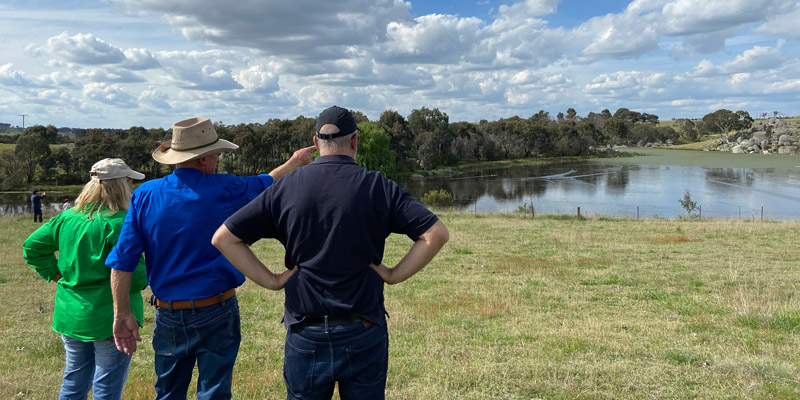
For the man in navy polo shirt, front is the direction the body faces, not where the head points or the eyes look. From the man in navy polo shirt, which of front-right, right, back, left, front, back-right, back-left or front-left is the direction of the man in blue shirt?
front-left

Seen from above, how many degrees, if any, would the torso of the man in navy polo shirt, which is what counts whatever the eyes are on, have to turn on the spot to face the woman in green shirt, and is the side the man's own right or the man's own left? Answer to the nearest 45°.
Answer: approximately 45° to the man's own left

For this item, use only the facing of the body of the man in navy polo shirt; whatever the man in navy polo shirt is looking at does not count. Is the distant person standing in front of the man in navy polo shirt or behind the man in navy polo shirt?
in front

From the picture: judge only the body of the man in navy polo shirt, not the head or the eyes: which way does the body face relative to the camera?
away from the camera

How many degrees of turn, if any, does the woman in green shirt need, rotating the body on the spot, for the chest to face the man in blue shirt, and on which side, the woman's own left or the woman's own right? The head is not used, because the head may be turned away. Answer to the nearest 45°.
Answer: approximately 90° to the woman's own right

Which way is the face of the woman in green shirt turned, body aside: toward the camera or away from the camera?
away from the camera

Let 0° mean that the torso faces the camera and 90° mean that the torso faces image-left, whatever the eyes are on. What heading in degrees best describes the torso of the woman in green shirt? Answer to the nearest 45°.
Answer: approximately 225°

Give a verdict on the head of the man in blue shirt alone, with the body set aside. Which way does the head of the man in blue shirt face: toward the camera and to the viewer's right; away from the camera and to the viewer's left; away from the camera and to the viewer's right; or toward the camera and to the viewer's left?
away from the camera and to the viewer's right

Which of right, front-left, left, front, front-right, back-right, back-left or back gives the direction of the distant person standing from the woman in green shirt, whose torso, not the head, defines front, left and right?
front-left

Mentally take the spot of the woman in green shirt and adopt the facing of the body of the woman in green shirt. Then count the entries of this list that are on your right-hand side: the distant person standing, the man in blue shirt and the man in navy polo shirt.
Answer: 2
